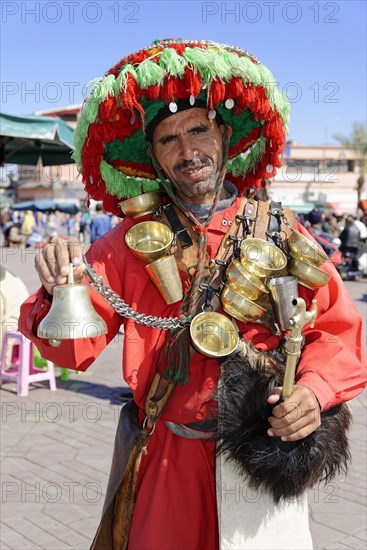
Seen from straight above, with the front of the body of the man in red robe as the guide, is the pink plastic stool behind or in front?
behind

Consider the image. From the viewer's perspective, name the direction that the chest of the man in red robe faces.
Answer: toward the camera

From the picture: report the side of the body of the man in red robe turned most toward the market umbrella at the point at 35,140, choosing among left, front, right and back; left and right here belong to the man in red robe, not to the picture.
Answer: back
